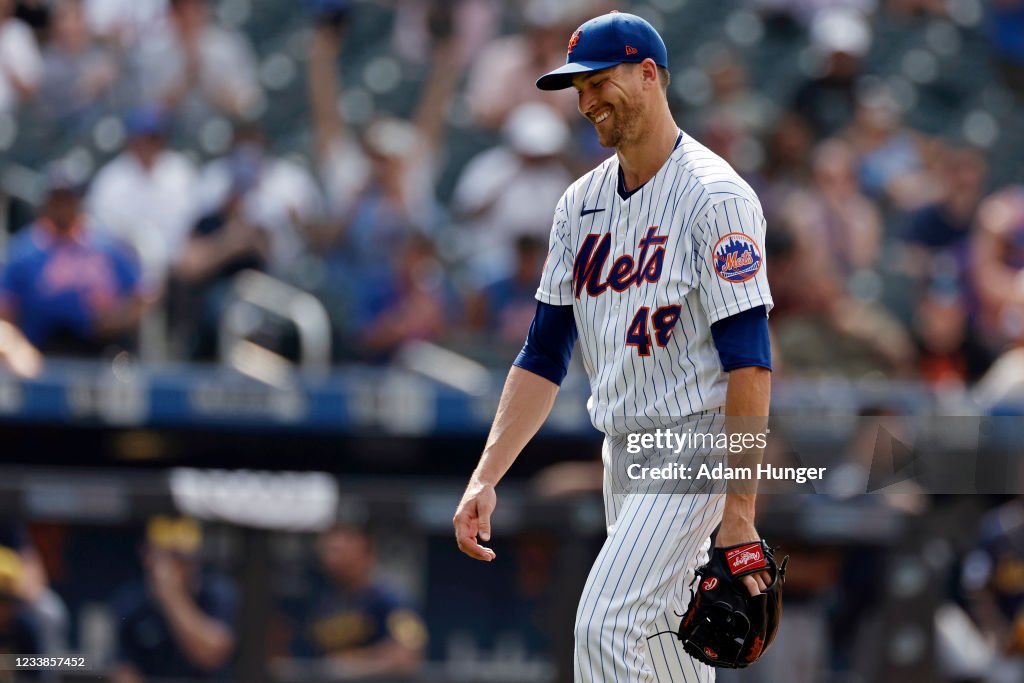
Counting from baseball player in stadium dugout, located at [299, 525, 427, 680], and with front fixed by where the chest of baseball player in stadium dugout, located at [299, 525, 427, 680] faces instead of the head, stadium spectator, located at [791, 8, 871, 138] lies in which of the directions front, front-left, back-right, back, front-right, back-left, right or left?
back

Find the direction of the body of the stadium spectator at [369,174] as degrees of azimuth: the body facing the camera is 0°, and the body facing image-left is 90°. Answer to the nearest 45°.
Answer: approximately 0°

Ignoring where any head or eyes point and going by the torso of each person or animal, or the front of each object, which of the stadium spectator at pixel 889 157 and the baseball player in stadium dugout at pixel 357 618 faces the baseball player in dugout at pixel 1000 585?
the stadium spectator at pixel 889 157

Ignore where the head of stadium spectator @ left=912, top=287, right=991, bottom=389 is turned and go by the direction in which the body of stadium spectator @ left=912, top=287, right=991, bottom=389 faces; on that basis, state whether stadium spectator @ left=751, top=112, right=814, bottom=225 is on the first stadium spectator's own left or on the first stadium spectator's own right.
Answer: on the first stadium spectator's own right

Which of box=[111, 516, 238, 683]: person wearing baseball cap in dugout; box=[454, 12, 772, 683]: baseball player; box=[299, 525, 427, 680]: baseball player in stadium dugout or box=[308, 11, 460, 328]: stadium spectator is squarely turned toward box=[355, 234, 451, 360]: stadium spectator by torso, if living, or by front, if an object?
box=[308, 11, 460, 328]: stadium spectator

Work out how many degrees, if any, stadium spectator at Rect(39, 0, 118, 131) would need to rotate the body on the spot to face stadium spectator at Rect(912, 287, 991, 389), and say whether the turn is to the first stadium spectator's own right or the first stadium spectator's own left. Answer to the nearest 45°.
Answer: approximately 45° to the first stadium spectator's own left

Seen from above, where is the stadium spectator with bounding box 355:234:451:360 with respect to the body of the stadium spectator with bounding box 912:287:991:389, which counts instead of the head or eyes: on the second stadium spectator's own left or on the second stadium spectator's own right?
on the second stadium spectator's own right

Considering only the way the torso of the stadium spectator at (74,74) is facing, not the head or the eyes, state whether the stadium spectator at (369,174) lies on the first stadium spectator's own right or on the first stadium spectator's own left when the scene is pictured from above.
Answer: on the first stadium spectator's own left

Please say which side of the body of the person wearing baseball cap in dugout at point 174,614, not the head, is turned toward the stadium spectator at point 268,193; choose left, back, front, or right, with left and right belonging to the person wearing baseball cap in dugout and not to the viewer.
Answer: back

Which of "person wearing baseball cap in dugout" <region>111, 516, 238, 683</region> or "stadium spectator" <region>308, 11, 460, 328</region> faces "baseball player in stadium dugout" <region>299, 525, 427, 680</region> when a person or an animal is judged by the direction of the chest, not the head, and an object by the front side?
"stadium spectator" <region>308, 11, 460, 328</region>
